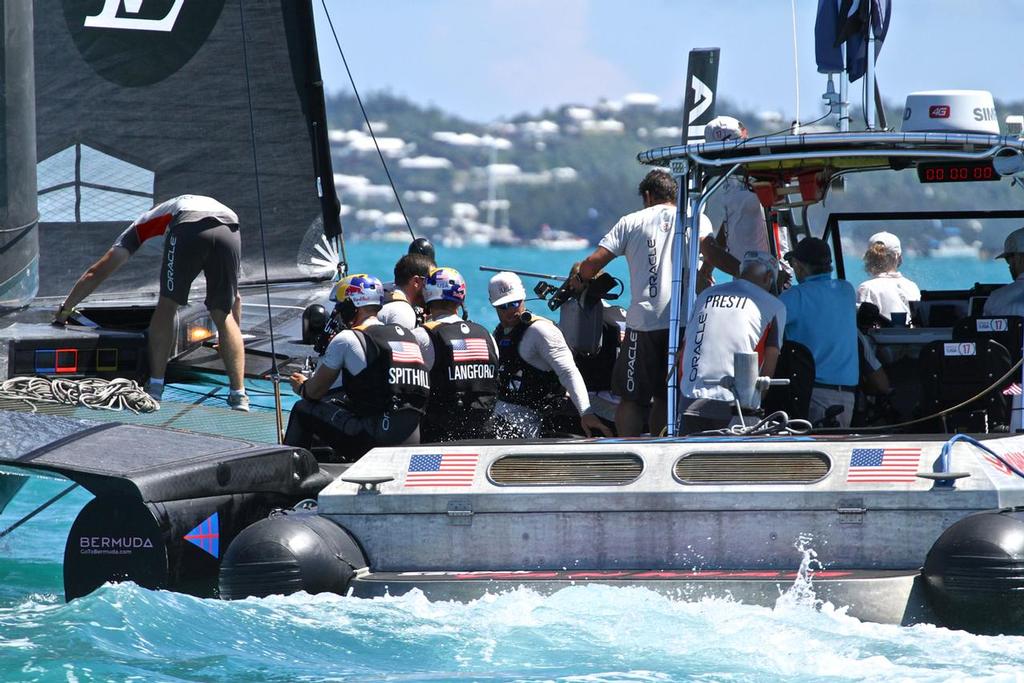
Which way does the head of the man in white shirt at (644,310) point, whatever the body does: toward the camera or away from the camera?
away from the camera

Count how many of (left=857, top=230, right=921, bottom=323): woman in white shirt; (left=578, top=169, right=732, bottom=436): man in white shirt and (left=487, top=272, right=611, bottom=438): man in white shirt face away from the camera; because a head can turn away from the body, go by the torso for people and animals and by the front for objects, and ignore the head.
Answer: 2

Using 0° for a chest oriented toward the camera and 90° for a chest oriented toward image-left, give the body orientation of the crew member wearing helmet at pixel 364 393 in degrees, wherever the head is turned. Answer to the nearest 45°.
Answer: approximately 135°

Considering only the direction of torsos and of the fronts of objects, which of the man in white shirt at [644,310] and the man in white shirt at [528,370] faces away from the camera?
the man in white shirt at [644,310]

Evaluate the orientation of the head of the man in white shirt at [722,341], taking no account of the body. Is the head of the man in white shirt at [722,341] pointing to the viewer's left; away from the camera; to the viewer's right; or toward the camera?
away from the camera

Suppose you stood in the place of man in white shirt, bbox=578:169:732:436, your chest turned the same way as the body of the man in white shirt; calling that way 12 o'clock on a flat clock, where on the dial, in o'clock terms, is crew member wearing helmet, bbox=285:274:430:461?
The crew member wearing helmet is roughly at 8 o'clock from the man in white shirt.

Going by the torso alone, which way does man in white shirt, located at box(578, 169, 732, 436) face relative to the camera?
away from the camera

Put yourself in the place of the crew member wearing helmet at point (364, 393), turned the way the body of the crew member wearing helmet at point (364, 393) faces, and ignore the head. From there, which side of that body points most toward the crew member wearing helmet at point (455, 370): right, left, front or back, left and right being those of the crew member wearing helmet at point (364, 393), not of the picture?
right

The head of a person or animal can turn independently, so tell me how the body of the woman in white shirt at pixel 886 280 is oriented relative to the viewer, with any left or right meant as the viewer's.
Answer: facing away from the viewer

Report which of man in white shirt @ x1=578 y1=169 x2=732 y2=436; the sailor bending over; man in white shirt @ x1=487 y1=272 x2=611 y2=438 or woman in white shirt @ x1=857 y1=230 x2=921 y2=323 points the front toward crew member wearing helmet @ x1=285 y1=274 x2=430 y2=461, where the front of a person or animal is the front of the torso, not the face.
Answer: man in white shirt @ x1=487 y1=272 x2=611 y2=438

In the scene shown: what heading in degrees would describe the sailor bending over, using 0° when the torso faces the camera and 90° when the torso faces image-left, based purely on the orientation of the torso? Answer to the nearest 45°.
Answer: approximately 135°

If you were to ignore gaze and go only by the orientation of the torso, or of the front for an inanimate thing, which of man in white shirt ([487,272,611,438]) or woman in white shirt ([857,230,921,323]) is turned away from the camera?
woman in white shirt ([857,230,921,323])

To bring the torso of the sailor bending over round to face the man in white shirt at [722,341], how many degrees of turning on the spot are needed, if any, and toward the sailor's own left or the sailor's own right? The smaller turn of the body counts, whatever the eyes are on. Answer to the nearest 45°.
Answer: approximately 180°
